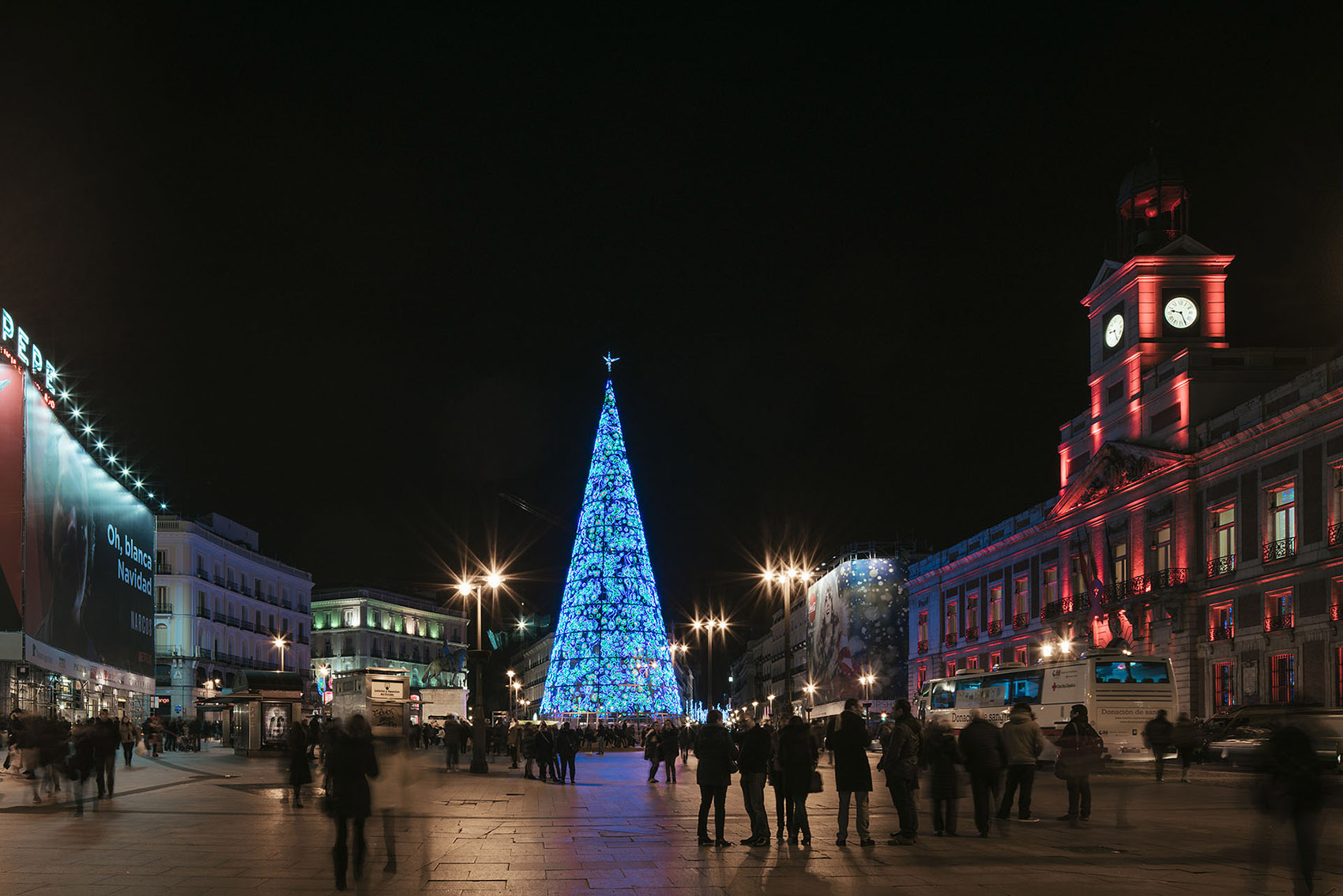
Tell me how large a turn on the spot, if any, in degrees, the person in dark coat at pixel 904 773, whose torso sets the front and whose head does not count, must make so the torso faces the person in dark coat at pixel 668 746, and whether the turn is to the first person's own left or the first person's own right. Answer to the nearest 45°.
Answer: approximately 90° to the first person's own right

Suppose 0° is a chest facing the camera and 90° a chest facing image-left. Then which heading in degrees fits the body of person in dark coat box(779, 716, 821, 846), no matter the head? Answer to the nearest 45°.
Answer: approximately 180°

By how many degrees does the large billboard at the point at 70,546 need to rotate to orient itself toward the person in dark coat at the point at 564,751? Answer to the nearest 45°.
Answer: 0° — it already faces them

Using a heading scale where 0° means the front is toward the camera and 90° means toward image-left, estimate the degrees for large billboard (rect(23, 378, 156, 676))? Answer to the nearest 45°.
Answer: approximately 315°

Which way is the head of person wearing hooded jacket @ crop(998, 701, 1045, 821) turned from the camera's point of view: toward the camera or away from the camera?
away from the camera

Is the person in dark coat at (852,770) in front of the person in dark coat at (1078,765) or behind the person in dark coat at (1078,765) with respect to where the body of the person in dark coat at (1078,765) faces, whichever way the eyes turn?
in front

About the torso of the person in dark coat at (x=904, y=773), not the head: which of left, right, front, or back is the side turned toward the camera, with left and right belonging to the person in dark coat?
left

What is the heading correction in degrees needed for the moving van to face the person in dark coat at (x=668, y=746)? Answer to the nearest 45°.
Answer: approximately 45° to its left
